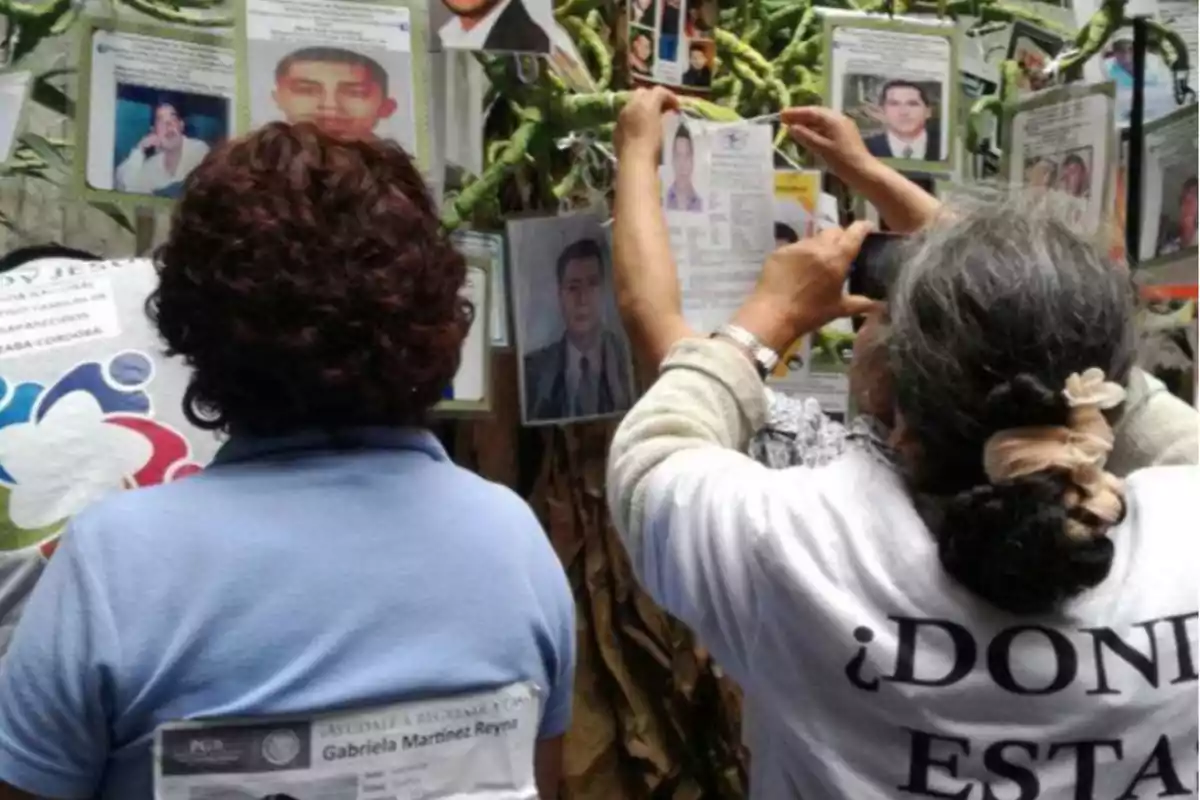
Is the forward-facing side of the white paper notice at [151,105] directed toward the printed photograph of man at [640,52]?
no

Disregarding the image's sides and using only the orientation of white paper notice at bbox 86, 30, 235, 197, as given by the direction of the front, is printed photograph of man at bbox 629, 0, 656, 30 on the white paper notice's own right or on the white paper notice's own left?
on the white paper notice's own left

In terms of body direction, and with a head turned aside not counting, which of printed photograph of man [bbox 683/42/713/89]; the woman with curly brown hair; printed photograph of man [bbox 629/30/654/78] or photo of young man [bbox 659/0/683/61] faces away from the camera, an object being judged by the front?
the woman with curly brown hair

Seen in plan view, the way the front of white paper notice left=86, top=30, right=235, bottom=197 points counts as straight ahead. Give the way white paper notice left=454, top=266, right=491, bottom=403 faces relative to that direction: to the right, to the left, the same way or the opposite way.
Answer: the same way

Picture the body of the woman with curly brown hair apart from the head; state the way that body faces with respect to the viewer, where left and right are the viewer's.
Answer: facing away from the viewer

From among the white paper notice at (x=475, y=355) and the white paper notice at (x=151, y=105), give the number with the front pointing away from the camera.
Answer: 0

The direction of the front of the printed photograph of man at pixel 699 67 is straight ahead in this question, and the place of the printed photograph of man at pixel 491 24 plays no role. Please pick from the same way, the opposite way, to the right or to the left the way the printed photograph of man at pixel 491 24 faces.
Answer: the same way

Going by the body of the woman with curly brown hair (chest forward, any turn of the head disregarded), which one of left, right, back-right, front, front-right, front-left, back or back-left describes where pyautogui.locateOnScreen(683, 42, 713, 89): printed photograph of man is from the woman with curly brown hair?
front-right

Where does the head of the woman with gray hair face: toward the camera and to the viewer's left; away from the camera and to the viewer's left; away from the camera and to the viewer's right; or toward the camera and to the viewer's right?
away from the camera and to the viewer's left

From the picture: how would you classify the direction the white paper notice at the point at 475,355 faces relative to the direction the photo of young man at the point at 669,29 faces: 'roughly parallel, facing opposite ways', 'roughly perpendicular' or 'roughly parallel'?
roughly parallel

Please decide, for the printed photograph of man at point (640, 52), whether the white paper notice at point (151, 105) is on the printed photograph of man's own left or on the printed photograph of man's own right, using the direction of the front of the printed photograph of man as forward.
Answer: on the printed photograph of man's own right

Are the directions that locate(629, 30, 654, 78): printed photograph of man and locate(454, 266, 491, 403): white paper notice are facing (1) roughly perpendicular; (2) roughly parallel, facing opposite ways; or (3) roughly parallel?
roughly parallel

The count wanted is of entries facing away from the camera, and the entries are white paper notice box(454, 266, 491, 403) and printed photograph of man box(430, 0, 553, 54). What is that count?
0

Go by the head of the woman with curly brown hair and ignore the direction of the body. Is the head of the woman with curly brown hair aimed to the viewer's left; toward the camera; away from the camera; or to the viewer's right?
away from the camera

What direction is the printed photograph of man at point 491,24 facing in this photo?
toward the camera

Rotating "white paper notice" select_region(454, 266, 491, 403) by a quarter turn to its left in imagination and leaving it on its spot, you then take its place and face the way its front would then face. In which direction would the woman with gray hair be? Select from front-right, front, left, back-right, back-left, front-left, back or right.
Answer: front-right
